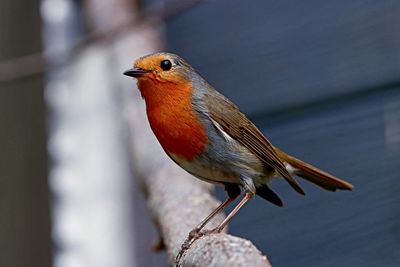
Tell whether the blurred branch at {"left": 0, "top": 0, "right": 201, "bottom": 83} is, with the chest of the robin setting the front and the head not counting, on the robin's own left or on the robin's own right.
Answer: on the robin's own right

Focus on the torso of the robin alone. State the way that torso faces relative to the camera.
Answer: to the viewer's left
